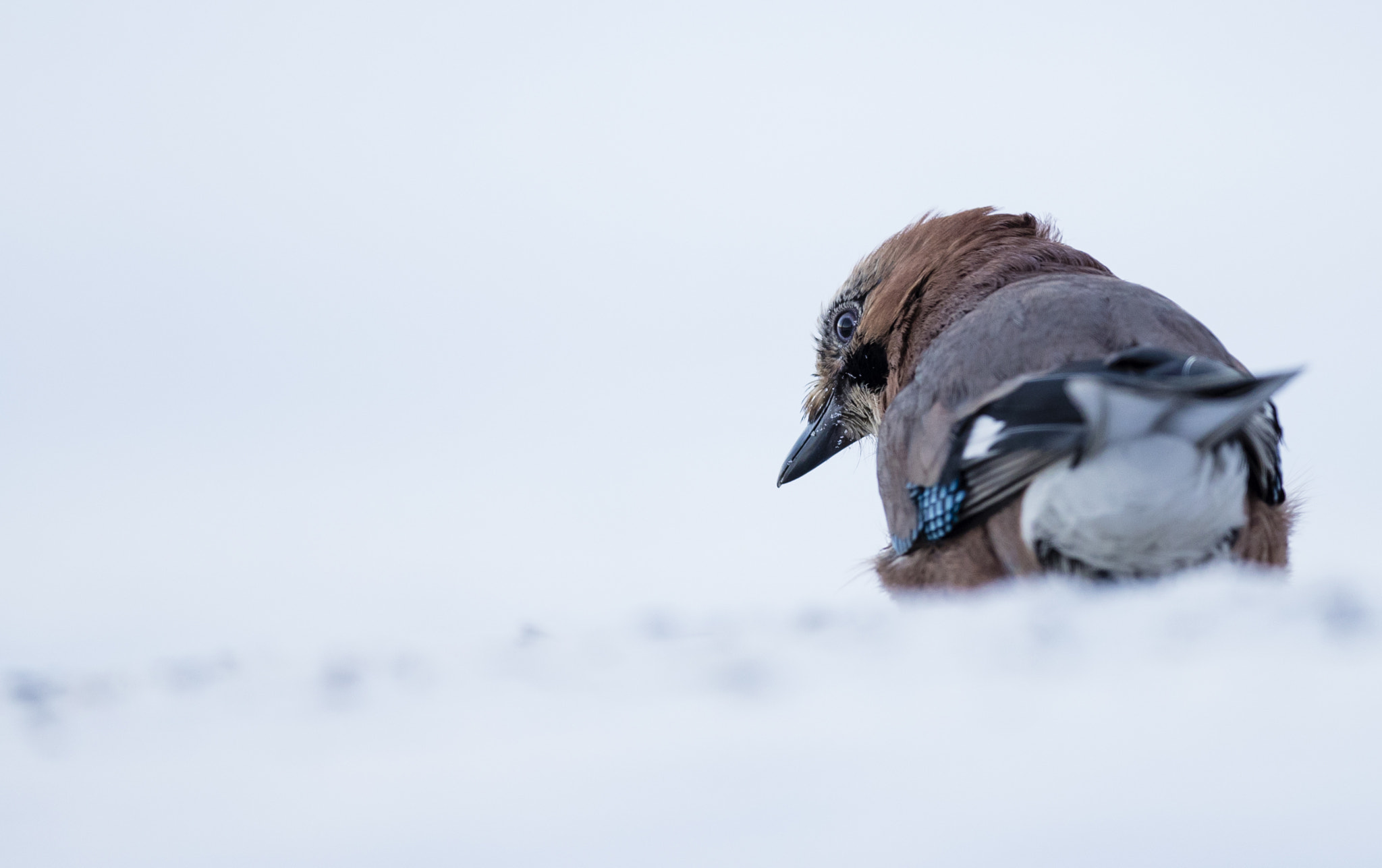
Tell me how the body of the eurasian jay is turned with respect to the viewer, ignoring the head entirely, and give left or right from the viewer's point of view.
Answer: facing away from the viewer and to the left of the viewer
